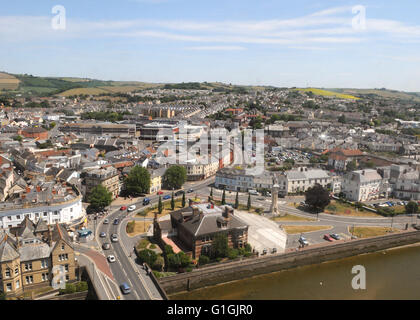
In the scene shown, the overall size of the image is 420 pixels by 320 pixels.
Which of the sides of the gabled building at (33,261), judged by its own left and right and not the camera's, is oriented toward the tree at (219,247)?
left

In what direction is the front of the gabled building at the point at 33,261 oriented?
toward the camera

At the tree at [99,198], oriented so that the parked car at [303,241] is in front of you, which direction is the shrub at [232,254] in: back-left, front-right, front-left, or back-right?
front-right

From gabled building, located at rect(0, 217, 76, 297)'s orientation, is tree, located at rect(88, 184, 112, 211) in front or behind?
behind

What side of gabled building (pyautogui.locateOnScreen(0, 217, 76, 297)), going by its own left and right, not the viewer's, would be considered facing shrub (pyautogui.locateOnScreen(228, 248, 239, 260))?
left

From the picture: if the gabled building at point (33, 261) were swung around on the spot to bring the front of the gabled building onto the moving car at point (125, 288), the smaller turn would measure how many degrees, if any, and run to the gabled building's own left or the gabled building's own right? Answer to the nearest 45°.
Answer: approximately 45° to the gabled building's own left

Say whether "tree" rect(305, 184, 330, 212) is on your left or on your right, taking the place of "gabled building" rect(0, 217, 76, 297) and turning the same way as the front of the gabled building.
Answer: on your left
